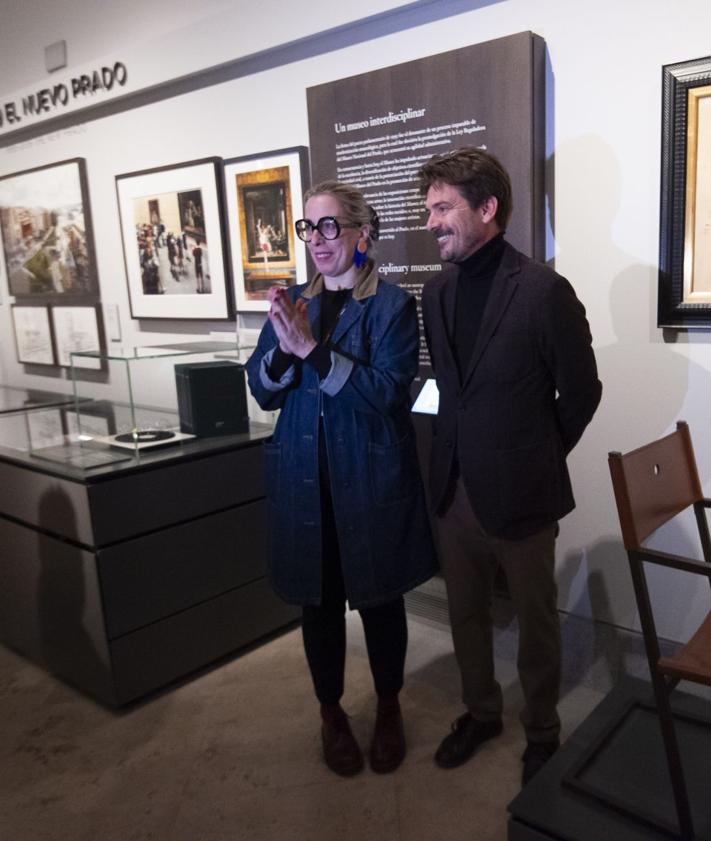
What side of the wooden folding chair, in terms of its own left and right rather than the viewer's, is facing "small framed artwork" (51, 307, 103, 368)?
back

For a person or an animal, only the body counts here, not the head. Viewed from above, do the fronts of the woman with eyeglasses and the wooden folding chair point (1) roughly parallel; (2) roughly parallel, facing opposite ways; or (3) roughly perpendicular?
roughly perpendicular

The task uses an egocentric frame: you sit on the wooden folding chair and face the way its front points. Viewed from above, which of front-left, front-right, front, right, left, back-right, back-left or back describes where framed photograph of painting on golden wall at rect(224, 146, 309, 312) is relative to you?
back

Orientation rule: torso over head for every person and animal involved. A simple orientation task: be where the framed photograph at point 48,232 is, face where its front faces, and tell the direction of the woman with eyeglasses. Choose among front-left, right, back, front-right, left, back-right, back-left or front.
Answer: front-left

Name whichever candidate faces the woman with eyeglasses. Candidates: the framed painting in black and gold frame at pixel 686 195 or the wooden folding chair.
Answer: the framed painting in black and gold frame

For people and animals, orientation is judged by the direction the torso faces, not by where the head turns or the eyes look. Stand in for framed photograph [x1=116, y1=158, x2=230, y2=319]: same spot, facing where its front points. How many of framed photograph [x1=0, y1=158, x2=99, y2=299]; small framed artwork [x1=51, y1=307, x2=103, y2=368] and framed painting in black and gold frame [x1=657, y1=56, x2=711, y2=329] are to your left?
1

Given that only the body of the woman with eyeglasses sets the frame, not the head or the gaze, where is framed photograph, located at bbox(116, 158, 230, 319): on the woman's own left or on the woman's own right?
on the woman's own right

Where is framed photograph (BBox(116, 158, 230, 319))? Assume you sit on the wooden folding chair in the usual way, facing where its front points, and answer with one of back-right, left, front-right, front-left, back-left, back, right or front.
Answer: back

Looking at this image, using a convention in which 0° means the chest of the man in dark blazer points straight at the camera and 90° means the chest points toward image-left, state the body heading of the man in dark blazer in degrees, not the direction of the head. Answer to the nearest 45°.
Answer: approximately 45°
